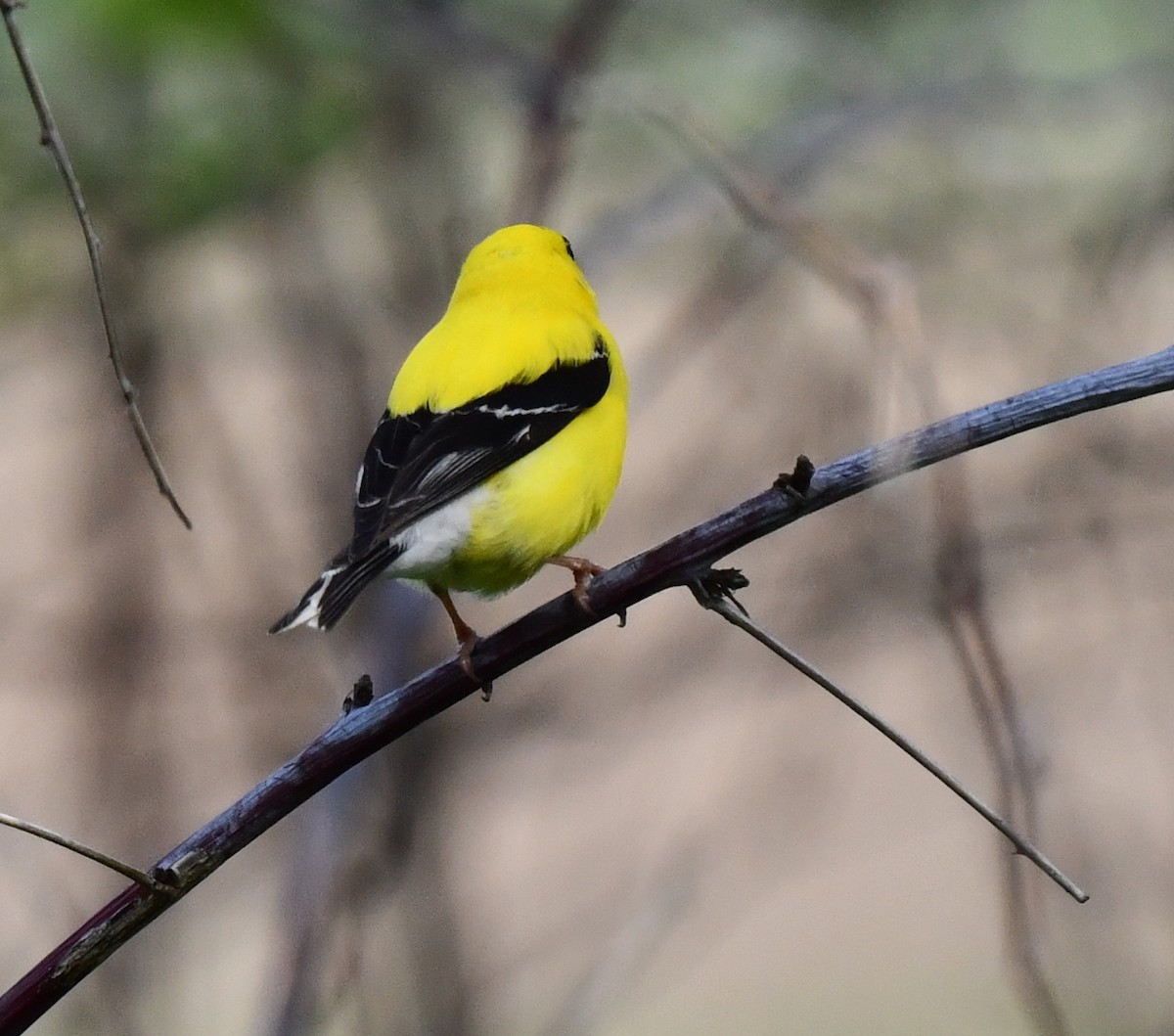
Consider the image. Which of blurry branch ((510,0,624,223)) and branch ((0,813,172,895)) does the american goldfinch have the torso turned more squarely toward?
the blurry branch

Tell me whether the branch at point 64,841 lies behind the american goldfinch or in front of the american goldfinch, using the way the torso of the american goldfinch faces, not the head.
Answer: behind

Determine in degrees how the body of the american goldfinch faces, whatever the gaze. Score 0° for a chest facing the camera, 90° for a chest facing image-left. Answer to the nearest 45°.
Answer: approximately 225°
